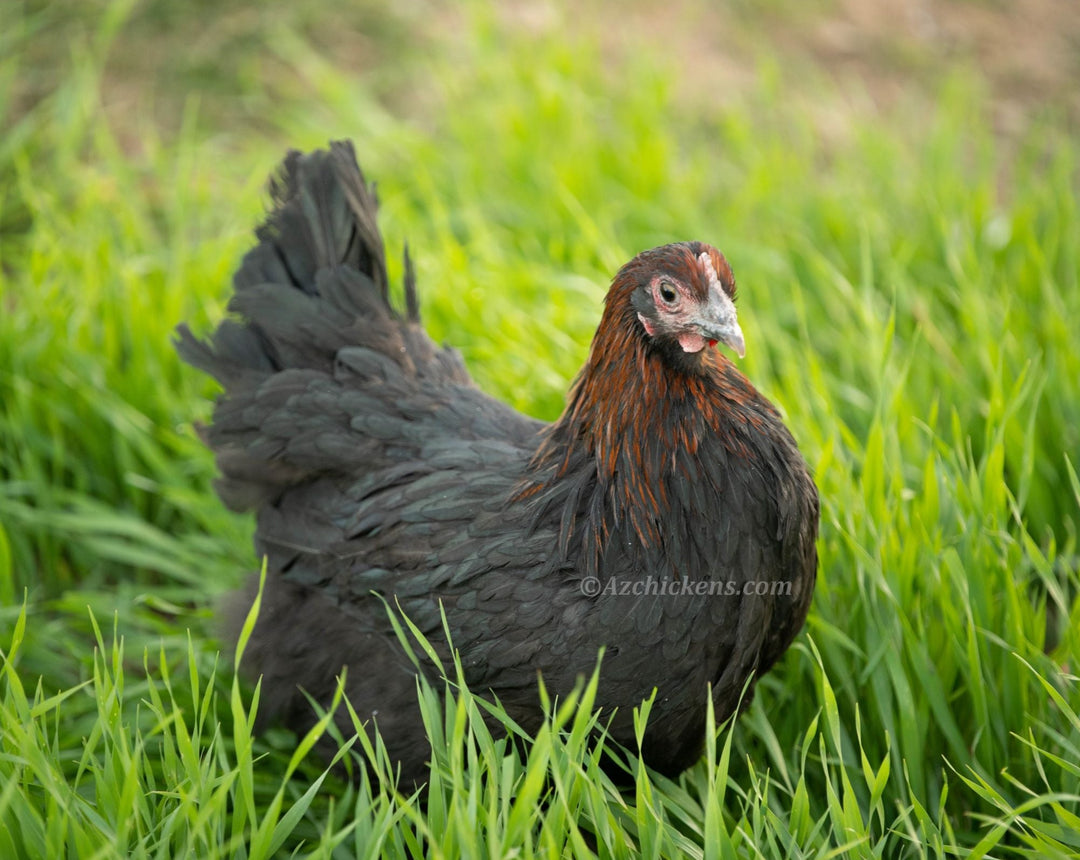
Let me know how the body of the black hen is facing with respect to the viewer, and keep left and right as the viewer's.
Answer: facing the viewer and to the right of the viewer
